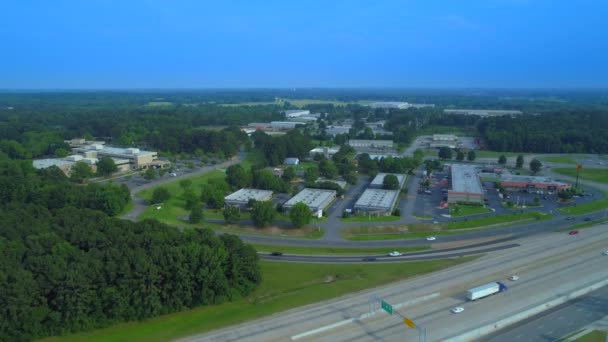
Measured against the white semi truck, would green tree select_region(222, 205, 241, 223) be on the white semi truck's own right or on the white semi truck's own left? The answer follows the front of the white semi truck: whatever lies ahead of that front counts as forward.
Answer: on the white semi truck's own left

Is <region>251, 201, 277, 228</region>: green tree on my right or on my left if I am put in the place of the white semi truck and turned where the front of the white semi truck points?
on my left

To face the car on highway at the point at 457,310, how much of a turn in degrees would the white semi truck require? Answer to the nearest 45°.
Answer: approximately 180°

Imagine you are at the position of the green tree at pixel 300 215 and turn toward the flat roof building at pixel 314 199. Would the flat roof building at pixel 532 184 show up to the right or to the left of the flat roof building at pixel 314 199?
right

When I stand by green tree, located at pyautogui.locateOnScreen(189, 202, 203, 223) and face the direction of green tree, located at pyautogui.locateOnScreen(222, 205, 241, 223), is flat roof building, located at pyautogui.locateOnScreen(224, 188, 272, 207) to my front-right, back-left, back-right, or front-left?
front-left

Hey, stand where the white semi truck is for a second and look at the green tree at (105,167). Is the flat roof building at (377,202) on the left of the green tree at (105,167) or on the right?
right

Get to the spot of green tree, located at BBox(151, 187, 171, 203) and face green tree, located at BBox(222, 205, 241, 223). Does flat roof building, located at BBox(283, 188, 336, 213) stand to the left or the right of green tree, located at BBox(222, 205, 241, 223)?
left

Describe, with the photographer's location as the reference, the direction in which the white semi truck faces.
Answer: facing away from the viewer and to the right of the viewer

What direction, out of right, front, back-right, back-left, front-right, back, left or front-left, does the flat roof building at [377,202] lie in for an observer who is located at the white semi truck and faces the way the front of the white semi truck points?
left

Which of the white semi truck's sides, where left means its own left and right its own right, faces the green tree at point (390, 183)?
left
